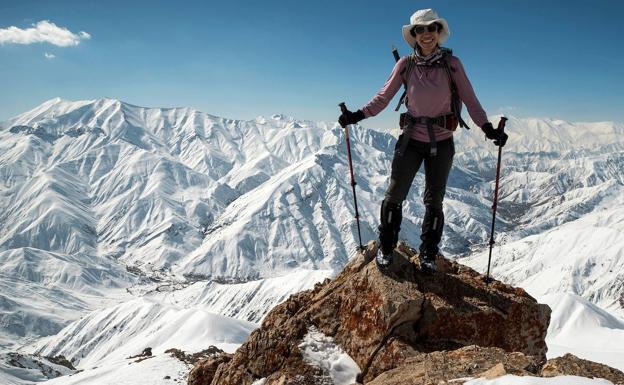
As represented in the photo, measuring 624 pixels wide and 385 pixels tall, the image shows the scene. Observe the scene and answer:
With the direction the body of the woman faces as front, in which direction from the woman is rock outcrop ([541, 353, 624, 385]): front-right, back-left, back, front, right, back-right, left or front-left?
front-left

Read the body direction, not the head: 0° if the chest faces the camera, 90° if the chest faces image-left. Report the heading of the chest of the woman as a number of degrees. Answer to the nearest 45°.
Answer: approximately 0°
